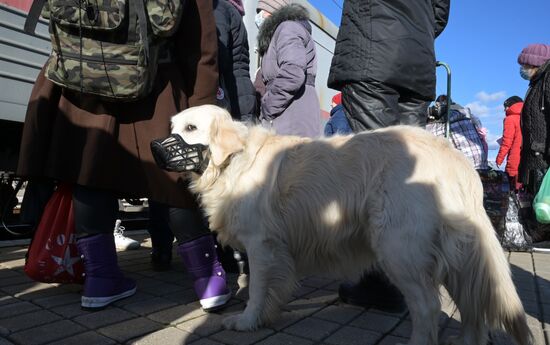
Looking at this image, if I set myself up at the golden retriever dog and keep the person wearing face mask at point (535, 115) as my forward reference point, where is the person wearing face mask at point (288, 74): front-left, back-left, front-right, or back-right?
front-left

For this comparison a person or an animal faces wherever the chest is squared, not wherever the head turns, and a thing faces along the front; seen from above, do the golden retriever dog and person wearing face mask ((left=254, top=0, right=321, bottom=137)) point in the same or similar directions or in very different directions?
same or similar directions

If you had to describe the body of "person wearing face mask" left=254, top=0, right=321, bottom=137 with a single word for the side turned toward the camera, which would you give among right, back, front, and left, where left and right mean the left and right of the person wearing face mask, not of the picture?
left

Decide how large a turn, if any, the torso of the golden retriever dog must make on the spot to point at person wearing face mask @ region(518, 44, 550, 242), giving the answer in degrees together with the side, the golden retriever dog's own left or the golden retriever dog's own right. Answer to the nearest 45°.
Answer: approximately 135° to the golden retriever dog's own right

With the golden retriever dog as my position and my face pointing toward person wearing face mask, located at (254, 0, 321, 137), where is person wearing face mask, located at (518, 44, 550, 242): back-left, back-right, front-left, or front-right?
front-right

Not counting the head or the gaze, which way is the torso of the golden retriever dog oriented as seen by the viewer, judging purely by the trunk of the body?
to the viewer's left

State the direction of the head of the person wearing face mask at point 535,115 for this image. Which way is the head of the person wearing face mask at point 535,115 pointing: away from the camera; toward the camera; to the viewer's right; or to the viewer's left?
to the viewer's left

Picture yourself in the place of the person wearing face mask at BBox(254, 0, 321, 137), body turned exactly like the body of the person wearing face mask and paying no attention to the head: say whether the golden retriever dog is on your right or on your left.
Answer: on your left

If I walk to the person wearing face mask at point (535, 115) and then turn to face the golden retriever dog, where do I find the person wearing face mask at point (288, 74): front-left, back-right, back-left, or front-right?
front-right

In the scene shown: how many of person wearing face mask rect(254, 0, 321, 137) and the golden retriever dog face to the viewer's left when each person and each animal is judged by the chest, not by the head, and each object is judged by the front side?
2
